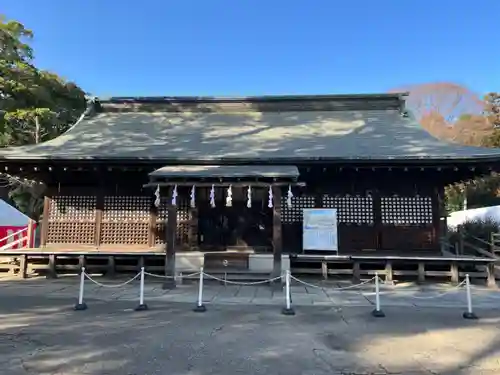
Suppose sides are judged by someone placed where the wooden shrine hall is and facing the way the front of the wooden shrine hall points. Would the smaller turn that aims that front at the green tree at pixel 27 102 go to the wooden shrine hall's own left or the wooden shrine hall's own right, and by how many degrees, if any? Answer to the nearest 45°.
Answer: approximately 135° to the wooden shrine hall's own right

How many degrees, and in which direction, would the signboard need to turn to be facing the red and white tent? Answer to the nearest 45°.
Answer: approximately 90° to its right

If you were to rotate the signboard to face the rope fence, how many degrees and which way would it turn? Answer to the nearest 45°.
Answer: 0° — it already faces it

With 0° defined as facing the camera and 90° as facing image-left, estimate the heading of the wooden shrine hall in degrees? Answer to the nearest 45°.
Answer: approximately 0°

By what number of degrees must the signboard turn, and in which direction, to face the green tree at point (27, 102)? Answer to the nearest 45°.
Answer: approximately 90° to its right

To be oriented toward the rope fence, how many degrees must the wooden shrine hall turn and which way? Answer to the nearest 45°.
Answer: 0° — it already faces it

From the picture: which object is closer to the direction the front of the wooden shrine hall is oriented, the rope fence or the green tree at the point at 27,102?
the rope fence

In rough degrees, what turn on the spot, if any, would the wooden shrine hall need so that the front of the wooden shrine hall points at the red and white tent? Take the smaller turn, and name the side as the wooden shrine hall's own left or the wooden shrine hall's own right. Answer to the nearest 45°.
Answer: approximately 135° to the wooden shrine hall's own right
